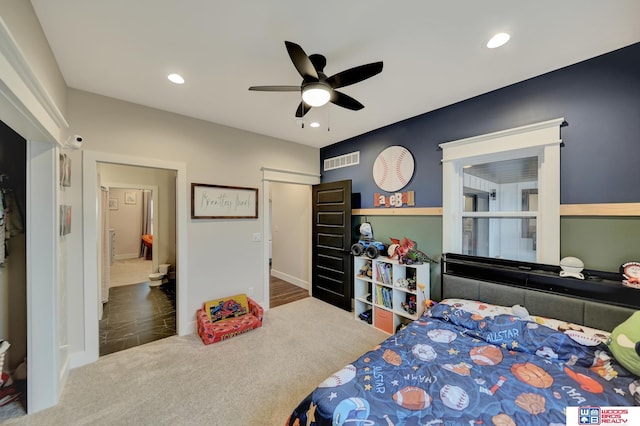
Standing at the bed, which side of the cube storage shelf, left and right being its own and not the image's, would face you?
left

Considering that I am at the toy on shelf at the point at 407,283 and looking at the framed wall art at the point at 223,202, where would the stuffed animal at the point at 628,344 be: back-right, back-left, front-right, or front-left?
back-left

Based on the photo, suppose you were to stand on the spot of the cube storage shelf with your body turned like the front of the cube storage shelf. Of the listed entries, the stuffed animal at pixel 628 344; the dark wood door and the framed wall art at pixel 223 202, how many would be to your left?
1

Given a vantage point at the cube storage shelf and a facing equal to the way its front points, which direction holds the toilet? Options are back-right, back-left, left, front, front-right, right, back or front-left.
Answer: front-right

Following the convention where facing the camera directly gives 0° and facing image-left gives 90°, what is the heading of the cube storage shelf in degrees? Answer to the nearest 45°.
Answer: approximately 45°

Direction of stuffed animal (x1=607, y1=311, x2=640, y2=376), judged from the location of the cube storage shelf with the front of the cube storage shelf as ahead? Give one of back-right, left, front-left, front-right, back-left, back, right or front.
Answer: left

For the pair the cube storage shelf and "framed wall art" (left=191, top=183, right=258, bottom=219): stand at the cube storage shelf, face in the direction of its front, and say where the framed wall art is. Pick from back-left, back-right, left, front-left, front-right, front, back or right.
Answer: front-right
